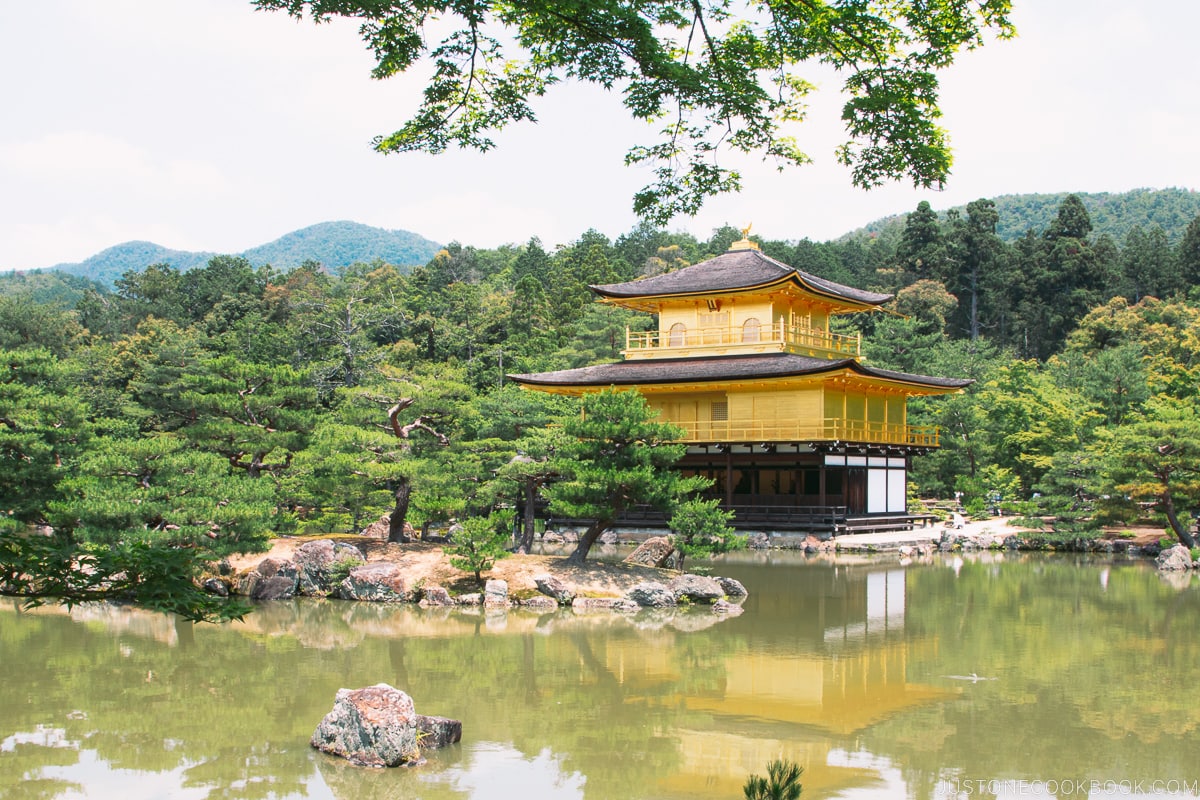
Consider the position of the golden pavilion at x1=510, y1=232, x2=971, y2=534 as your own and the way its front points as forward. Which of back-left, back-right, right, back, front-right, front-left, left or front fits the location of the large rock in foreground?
front-left

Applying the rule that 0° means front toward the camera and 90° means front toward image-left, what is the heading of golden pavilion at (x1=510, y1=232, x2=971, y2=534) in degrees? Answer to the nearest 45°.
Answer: approximately 45°

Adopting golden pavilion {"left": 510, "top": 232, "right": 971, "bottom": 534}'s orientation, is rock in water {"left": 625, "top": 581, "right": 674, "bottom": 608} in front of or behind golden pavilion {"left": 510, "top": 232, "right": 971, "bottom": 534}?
in front

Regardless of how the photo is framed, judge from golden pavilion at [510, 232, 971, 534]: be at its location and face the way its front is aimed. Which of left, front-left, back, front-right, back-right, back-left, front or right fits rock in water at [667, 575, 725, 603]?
front-left

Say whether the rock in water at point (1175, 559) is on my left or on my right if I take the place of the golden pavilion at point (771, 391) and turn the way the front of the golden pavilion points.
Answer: on my left

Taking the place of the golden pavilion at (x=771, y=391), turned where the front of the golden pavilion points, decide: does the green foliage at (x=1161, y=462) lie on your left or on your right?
on your left
